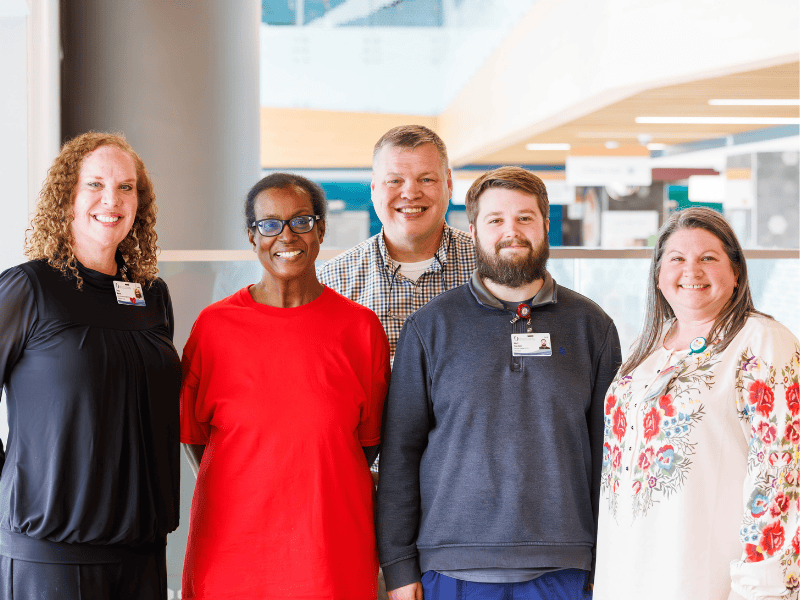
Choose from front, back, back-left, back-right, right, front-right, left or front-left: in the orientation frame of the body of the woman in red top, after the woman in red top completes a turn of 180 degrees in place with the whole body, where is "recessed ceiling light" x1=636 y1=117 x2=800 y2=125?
front-right

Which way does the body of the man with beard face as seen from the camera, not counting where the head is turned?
toward the camera

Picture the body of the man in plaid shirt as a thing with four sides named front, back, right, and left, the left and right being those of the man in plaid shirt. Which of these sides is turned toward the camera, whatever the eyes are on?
front

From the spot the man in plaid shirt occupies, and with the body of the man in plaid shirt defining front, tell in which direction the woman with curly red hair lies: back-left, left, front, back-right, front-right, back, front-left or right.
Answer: front-right

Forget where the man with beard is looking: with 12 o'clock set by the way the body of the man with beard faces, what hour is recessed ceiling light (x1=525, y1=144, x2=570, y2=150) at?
The recessed ceiling light is roughly at 6 o'clock from the man with beard.

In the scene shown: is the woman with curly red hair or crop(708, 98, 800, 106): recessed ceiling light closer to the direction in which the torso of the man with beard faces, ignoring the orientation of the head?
the woman with curly red hair

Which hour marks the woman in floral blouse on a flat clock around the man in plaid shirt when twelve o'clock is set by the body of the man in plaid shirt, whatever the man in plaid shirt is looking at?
The woman in floral blouse is roughly at 11 o'clock from the man in plaid shirt.

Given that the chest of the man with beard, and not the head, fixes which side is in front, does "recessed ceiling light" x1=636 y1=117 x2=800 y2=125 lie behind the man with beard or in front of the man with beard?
behind
